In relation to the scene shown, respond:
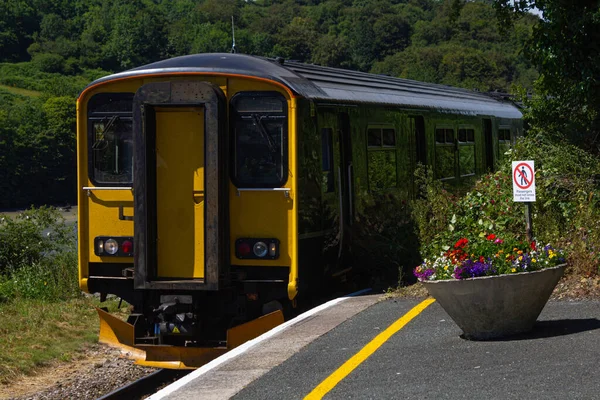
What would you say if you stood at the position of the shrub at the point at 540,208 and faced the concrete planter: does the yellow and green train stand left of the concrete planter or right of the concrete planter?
right

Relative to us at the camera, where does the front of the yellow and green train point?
facing the viewer and to the left of the viewer

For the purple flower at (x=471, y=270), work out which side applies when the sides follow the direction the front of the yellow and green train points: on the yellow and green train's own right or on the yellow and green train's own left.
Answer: on the yellow and green train's own left

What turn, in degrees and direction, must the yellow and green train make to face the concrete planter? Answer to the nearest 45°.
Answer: approximately 90° to its left

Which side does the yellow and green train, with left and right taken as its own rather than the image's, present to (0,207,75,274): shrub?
right

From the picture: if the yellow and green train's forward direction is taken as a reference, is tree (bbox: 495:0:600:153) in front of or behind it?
behind

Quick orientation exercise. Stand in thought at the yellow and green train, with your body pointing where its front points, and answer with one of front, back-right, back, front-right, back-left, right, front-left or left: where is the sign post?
front-left
